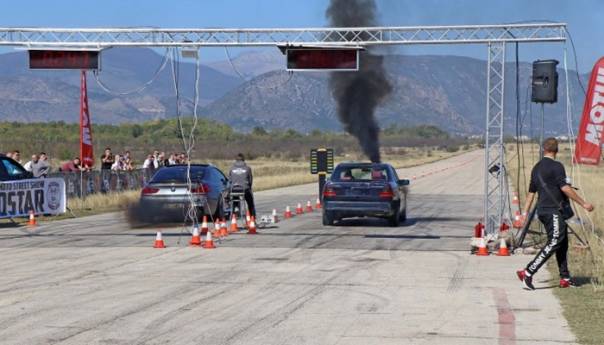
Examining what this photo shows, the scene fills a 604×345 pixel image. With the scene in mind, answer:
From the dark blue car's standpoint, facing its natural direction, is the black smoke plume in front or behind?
in front

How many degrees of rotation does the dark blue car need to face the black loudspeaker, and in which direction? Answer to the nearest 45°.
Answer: approximately 135° to its right

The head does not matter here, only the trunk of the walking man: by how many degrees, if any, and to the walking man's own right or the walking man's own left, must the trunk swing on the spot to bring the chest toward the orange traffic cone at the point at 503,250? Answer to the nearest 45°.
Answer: approximately 45° to the walking man's own left

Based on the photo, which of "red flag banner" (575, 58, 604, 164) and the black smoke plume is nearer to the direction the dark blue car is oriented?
the black smoke plume

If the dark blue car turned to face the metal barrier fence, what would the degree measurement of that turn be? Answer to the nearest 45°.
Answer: approximately 45° to its left

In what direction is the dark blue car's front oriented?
away from the camera
